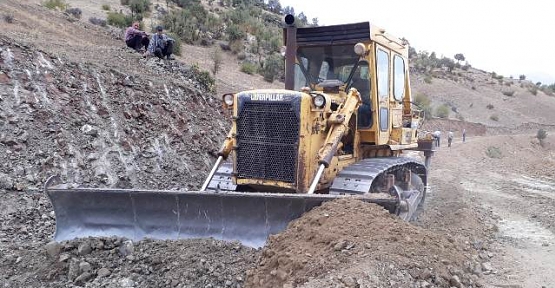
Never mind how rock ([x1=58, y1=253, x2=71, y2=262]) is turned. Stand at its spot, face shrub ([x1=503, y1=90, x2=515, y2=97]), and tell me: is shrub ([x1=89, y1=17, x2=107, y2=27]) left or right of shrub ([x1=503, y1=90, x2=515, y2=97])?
left

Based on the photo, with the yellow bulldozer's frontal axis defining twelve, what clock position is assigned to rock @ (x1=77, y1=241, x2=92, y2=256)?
The rock is roughly at 1 o'clock from the yellow bulldozer.

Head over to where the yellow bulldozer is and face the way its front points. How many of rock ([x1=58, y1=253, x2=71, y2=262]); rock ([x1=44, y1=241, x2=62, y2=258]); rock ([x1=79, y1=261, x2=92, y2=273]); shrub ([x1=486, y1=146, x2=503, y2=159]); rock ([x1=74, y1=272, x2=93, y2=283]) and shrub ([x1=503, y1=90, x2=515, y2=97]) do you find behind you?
2

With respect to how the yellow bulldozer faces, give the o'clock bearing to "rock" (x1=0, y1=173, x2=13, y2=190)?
The rock is roughly at 2 o'clock from the yellow bulldozer.

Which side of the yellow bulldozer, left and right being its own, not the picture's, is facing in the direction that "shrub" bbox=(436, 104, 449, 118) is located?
back

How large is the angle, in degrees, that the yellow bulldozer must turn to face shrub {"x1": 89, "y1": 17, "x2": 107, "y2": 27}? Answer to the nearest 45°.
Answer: approximately 90° to its right

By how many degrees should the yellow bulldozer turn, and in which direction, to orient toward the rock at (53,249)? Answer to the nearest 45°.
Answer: approximately 45° to its right

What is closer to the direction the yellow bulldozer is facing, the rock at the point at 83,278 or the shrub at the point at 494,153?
the rock

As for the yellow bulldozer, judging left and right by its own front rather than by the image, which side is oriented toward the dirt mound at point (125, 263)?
front

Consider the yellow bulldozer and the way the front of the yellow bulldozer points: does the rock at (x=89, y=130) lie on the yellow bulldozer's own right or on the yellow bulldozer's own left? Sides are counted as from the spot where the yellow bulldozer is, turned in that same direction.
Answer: on the yellow bulldozer's own right

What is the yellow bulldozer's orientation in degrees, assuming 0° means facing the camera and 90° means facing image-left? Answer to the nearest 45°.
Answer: approximately 45°

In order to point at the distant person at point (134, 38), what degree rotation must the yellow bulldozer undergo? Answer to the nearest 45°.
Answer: approximately 90° to its right
